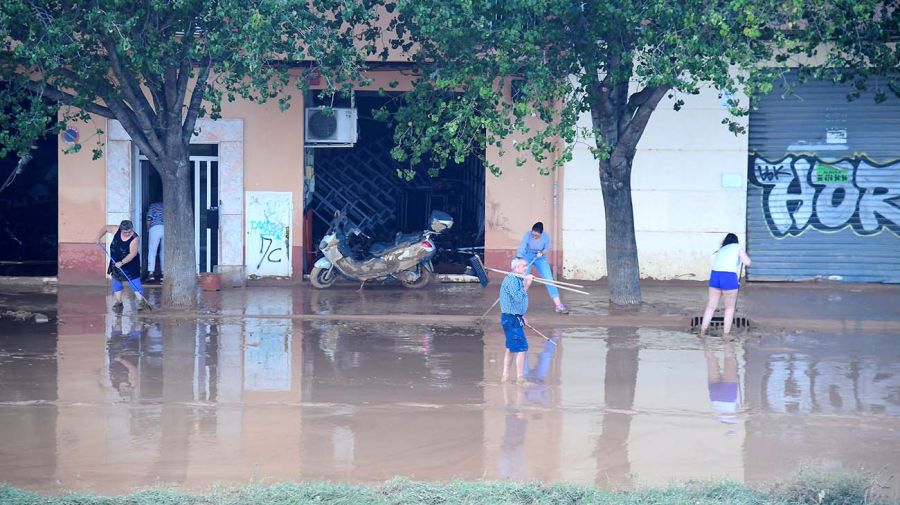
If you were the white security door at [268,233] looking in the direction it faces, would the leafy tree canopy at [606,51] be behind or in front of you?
in front

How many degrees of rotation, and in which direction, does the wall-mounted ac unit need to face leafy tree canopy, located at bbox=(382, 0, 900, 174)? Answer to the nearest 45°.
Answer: approximately 45° to its left

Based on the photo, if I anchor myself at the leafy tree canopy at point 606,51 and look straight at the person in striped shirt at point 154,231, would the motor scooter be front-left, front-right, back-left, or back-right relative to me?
front-right

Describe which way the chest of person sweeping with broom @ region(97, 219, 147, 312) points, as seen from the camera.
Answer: toward the camera

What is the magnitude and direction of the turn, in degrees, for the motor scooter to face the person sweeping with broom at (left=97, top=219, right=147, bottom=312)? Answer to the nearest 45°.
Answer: approximately 45° to its left

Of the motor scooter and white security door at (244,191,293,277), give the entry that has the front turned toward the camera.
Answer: the white security door

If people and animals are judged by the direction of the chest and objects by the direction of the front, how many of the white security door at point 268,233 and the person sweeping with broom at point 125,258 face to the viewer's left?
0

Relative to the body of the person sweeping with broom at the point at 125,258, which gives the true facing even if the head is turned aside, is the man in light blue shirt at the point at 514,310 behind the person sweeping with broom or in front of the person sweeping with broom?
in front

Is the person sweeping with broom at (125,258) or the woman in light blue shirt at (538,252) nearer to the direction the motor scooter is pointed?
the person sweeping with broom

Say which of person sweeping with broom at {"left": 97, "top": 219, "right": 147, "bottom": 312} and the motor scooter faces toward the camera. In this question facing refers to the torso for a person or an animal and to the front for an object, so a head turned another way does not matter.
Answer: the person sweeping with broom
